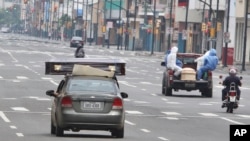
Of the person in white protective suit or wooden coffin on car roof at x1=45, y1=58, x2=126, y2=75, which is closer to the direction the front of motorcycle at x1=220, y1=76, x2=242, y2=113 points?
the person in white protective suit

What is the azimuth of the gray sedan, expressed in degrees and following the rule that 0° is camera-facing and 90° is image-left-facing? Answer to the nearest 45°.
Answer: approximately 180°

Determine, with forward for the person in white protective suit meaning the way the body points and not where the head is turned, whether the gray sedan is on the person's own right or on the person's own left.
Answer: on the person's own right

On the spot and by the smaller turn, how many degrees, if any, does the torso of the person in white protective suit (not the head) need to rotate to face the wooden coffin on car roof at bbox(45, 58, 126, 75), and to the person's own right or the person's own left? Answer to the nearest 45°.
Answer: approximately 90° to the person's own right

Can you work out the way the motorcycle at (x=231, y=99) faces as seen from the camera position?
facing away from the viewer
